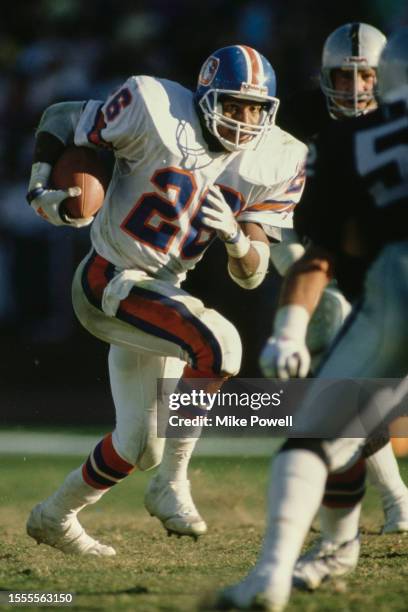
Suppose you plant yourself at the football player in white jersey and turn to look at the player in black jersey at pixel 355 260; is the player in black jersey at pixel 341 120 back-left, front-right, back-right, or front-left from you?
back-left

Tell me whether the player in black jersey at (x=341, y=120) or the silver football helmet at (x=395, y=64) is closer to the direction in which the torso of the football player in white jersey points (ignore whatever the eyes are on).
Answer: the silver football helmet

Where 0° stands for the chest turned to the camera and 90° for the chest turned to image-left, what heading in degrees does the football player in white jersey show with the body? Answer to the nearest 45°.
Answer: approximately 315°

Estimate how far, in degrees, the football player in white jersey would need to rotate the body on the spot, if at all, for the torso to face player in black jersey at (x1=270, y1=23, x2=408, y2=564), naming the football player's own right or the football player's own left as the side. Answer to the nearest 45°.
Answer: approximately 90° to the football player's own left
